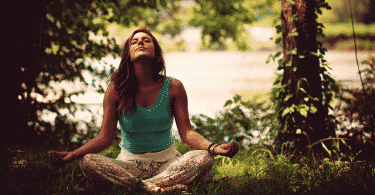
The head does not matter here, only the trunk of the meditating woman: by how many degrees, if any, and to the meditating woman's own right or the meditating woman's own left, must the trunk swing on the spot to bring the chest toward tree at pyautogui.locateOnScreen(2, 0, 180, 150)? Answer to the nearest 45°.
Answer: approximately 135° to the meditating woman's own right

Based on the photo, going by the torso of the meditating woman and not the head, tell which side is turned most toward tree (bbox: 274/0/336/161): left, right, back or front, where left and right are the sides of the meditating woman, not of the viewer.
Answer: left

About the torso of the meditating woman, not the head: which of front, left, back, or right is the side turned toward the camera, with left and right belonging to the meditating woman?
front

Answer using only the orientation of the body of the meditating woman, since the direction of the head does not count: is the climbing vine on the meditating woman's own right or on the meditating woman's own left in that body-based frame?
on the meditating woman's own left
